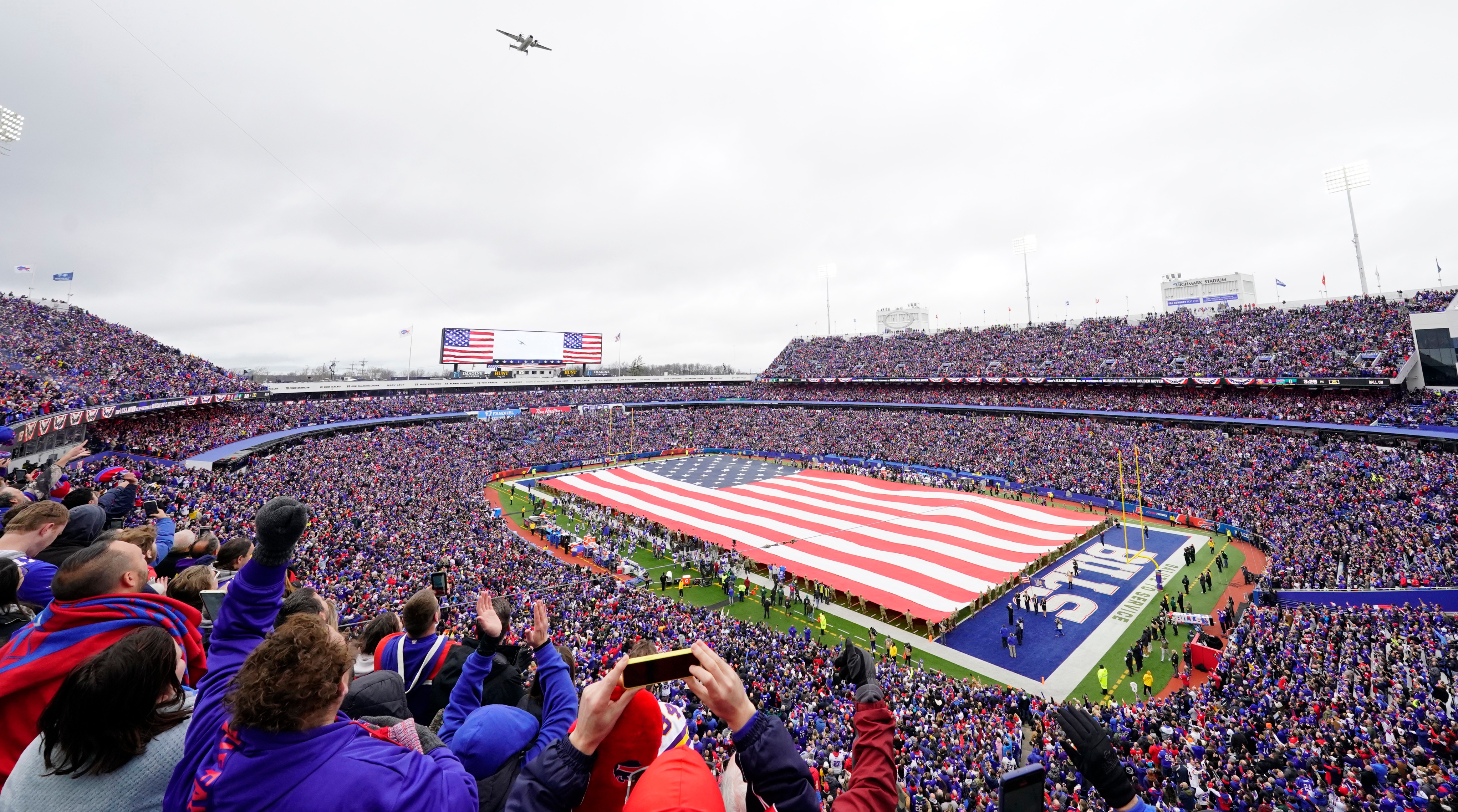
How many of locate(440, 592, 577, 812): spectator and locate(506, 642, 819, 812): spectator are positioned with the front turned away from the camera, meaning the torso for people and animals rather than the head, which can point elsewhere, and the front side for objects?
2

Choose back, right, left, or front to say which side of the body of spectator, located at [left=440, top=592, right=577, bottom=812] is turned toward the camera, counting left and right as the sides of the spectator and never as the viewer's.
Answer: back

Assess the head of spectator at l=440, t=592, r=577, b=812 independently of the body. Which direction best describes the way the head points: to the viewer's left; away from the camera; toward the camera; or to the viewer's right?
away from the camera

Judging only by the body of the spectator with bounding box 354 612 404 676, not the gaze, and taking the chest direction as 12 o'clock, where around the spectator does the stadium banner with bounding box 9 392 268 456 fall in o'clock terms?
The stadium banner is roughly at 10 o'clock from the spectator.

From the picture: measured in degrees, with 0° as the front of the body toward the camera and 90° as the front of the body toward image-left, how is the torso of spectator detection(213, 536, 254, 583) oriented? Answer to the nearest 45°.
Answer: approximately 225°

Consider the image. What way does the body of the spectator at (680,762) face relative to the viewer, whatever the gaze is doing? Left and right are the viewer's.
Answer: facing away from the viewer

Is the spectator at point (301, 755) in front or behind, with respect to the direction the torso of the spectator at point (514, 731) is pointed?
behind

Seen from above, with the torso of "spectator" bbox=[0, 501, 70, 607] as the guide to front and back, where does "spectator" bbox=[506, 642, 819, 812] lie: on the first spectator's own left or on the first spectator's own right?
on the first spectator's own right

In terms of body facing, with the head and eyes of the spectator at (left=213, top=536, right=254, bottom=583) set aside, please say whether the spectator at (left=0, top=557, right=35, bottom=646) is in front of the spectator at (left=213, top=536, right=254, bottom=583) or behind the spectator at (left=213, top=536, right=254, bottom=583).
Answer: behind
